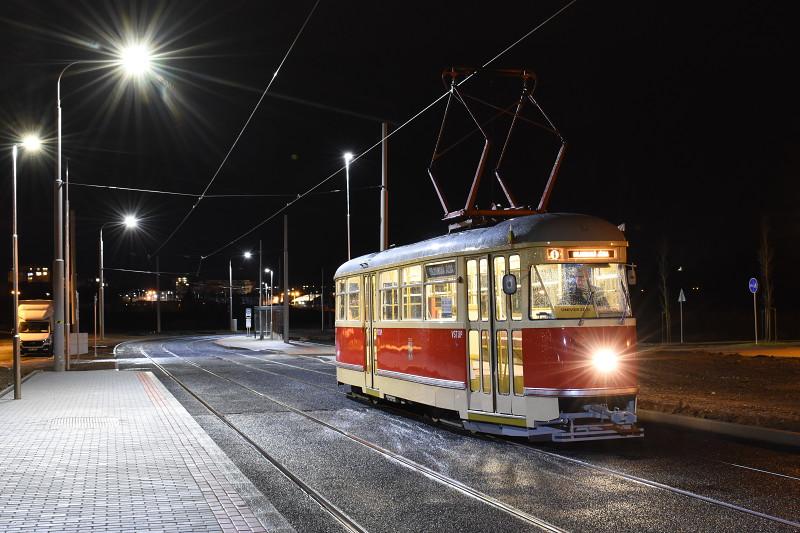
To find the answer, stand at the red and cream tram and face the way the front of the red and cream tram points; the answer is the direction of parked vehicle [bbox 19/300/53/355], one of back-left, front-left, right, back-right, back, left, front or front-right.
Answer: back

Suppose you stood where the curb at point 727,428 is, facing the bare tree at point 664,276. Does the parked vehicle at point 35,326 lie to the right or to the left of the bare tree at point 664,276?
left

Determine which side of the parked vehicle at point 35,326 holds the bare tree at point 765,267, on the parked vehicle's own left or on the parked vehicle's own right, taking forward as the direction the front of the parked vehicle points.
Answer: on the parked vehicle's own left

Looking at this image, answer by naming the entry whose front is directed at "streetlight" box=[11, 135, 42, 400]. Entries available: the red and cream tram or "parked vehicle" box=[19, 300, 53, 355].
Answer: the parked vehicle

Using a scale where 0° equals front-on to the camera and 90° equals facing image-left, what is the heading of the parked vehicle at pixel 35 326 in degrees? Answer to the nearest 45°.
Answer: approximately 0°

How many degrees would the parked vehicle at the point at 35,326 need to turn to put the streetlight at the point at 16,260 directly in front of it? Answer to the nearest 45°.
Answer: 0° — it already faces it
